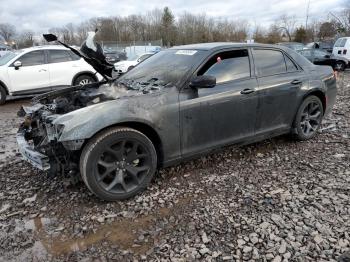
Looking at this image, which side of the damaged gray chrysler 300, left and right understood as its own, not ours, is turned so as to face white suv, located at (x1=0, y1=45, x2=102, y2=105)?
right

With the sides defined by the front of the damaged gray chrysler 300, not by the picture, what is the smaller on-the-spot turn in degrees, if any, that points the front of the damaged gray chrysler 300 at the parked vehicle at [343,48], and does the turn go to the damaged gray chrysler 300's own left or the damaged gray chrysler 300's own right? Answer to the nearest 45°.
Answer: approximately 180°

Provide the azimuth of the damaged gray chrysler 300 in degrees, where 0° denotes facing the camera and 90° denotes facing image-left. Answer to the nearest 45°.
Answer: approximately 45°

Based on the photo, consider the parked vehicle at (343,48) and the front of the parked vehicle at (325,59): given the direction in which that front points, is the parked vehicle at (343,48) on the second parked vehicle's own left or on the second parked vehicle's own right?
on the second parked vehicle's own left

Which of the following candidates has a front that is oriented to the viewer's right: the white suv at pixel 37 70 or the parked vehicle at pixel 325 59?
the parked vehicle

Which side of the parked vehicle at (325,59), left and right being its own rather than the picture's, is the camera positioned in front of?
right
